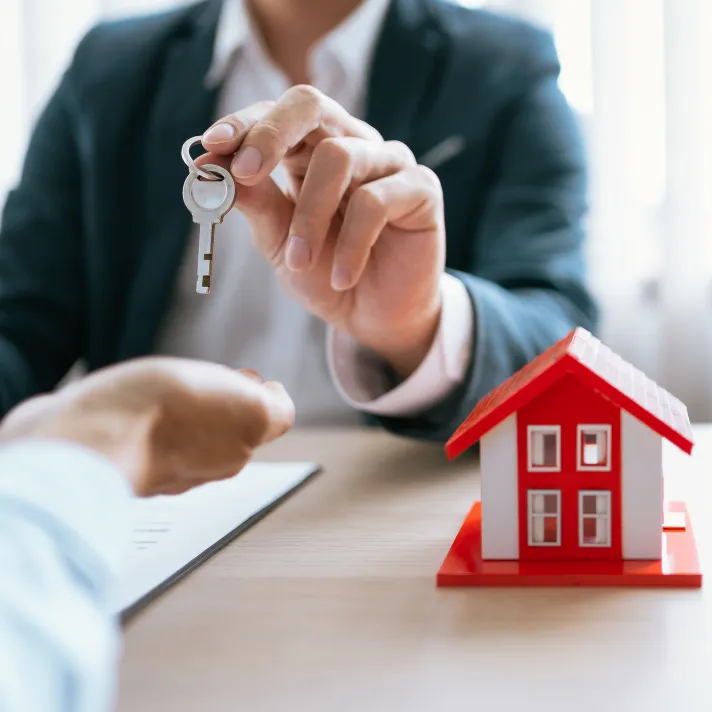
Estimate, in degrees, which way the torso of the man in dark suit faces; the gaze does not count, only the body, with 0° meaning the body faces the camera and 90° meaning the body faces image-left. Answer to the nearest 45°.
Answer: approximately 0°

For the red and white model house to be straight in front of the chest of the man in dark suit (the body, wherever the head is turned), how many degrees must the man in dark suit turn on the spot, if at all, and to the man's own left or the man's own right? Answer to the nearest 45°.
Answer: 0° — they already face it

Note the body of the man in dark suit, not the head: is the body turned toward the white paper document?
yes
